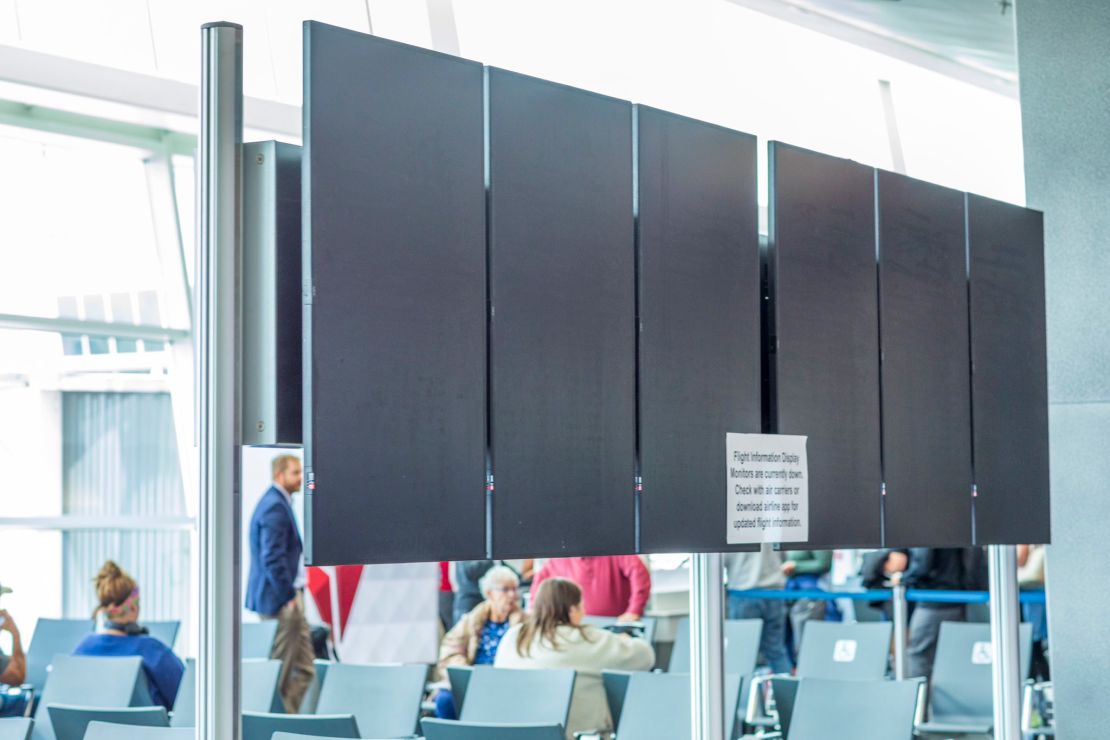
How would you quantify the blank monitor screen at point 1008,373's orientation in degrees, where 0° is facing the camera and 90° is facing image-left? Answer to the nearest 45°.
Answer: approximately 315°

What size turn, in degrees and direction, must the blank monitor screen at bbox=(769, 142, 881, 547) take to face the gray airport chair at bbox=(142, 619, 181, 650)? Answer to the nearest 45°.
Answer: approximately 180°

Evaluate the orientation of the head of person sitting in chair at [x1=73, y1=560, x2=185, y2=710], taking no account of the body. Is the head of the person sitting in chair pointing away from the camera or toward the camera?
away from the camera

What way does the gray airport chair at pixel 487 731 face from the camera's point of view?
away from the camera

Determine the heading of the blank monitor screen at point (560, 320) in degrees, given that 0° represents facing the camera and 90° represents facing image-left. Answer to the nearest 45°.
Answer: approximately 315°

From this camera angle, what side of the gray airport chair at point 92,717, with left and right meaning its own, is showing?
back
